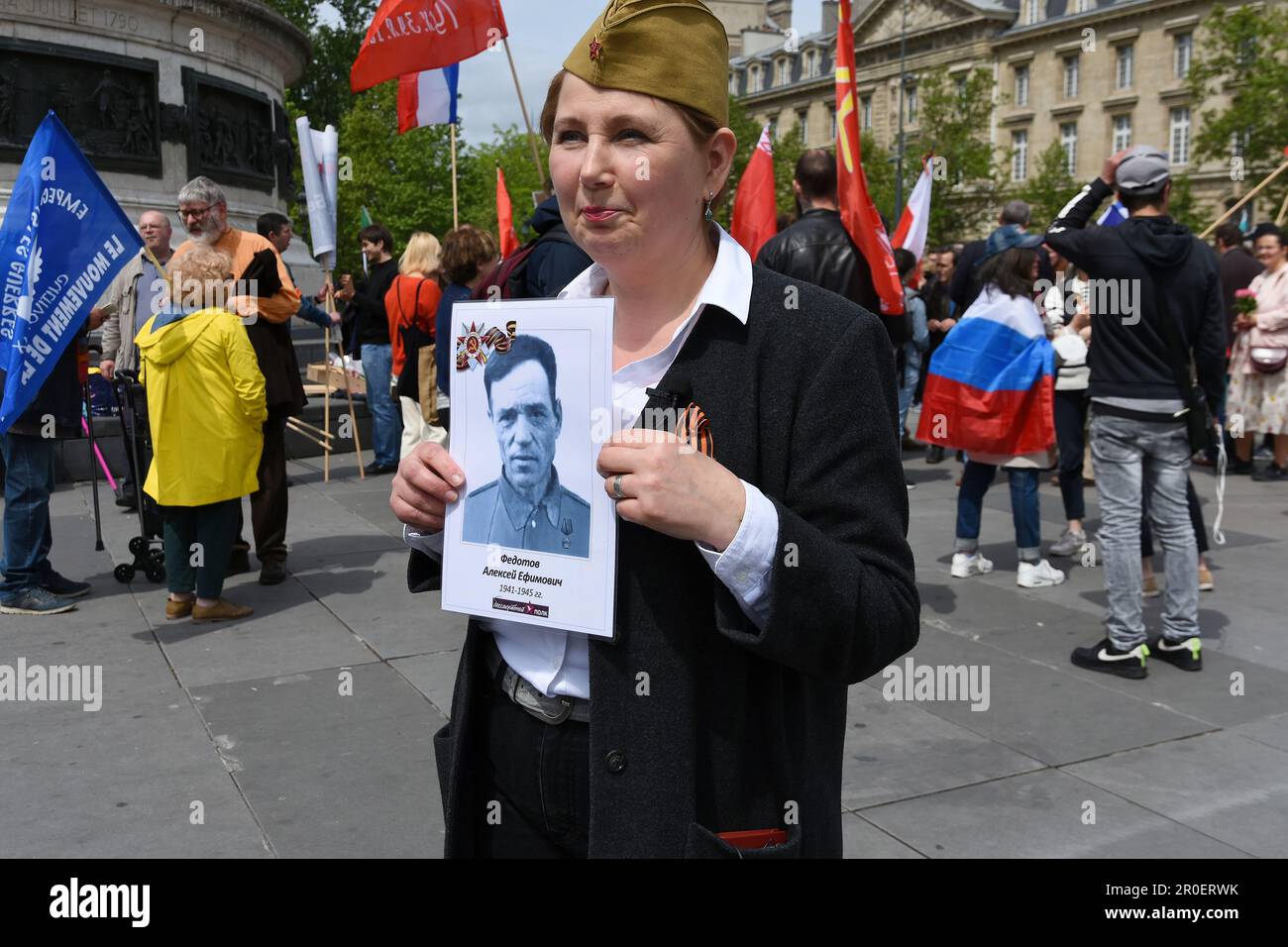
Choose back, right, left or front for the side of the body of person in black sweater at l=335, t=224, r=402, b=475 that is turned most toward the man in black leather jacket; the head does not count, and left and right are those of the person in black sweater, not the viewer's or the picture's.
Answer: left

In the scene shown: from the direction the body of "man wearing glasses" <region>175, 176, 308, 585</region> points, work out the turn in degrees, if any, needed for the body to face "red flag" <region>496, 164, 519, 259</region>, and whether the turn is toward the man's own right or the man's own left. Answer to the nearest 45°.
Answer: approximately 180°

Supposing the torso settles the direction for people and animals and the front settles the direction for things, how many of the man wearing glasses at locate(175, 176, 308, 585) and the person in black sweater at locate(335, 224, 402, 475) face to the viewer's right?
0

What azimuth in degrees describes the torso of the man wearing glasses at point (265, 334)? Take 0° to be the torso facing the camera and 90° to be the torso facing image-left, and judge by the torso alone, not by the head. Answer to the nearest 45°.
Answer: approximately 45°

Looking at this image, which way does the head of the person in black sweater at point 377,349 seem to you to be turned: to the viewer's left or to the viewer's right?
to the viewer's left

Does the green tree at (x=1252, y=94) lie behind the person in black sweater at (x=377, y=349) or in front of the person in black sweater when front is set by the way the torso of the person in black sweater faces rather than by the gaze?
behind

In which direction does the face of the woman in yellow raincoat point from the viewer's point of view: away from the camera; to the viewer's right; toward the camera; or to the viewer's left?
away from the camera

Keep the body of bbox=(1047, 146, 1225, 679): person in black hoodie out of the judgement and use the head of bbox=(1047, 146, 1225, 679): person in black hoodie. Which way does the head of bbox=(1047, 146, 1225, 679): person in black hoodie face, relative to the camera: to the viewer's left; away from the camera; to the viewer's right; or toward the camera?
away from the camera

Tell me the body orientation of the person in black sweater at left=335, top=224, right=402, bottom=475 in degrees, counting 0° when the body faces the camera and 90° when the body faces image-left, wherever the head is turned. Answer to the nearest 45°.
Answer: approximately 90°

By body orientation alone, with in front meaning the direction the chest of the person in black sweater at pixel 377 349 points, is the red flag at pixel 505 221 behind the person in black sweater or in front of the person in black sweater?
behind
